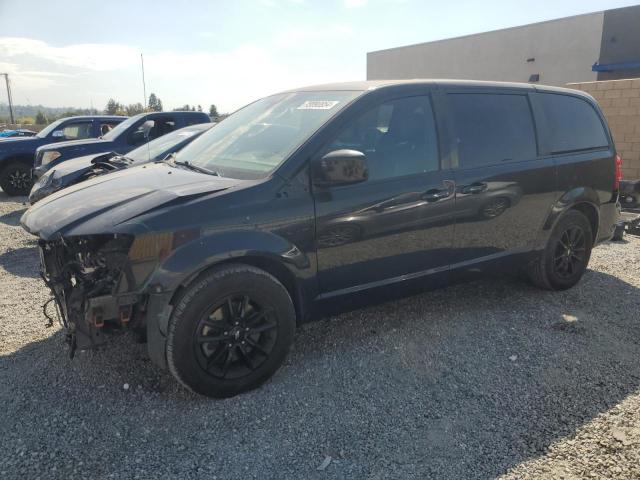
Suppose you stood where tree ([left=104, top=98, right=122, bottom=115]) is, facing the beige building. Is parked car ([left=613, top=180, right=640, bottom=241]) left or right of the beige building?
right

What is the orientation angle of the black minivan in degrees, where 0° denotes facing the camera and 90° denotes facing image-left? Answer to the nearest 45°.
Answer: approximately 45°

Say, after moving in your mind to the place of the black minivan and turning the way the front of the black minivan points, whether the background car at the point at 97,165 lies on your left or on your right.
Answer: on your right
